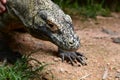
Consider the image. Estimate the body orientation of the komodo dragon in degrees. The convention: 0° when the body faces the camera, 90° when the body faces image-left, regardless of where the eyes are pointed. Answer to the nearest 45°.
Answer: approximately 315°

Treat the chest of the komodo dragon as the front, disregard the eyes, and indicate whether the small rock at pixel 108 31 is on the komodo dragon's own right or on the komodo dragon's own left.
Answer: on the komodo dragon's own left
